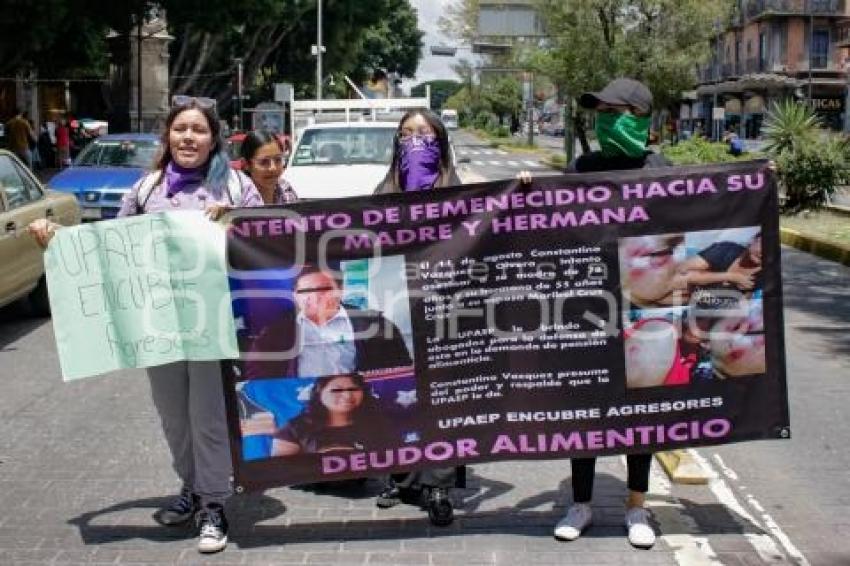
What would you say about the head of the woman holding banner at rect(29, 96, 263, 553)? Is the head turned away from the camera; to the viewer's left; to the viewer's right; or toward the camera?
toward the camera

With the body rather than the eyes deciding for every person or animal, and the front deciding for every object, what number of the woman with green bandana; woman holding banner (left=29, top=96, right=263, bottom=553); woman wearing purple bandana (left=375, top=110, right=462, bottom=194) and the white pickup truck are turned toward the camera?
4

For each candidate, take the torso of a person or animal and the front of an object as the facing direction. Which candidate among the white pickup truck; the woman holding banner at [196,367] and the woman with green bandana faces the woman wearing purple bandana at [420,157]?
the white pickup truck

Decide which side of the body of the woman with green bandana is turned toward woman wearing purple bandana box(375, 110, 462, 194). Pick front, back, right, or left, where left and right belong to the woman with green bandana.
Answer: right

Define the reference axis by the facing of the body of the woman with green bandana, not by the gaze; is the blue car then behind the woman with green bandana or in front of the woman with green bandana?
behind

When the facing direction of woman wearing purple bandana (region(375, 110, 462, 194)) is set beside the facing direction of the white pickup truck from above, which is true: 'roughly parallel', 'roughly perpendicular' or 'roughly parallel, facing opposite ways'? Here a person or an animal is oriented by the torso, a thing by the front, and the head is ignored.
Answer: roughly parallel

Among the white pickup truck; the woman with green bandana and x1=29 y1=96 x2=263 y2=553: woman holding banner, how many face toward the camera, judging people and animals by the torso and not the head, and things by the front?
3

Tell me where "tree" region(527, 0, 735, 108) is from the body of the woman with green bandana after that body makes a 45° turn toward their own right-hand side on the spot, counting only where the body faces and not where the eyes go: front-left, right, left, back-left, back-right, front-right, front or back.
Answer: back-right

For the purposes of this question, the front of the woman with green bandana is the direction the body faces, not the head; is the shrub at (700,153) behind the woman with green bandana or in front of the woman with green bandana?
behind

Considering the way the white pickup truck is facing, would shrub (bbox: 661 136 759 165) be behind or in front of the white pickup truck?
behind

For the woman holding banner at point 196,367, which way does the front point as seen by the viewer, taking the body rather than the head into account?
toward the camera

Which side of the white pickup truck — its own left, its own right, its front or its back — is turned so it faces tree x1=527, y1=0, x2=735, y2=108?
back

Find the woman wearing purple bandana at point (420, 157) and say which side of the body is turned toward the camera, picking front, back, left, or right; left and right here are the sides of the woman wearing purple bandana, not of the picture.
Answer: front

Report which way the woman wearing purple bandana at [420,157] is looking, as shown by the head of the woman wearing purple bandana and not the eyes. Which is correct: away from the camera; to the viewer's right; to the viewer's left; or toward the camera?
toward the camera
